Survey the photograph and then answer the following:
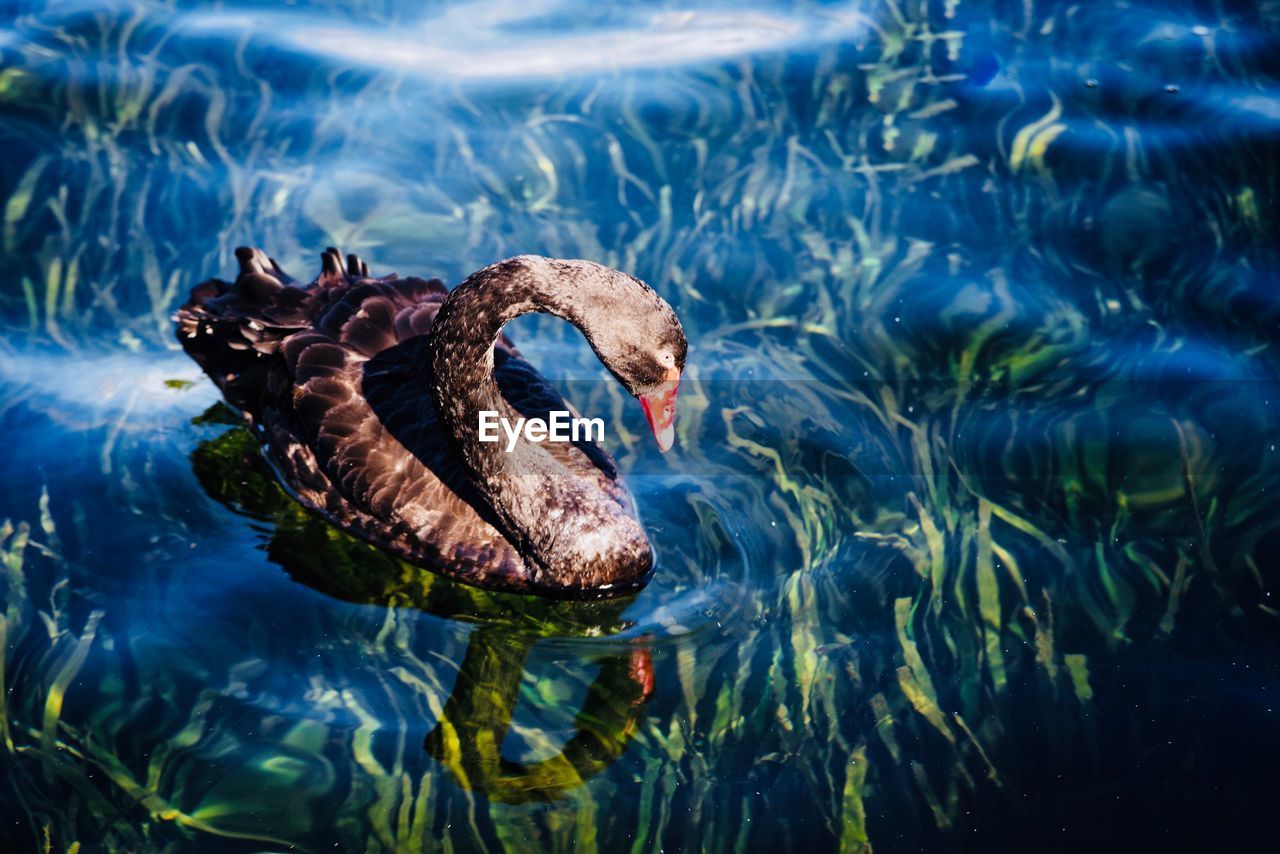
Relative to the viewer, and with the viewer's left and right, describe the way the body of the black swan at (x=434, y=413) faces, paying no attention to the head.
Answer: facing the viewer and to the right of the viewer
